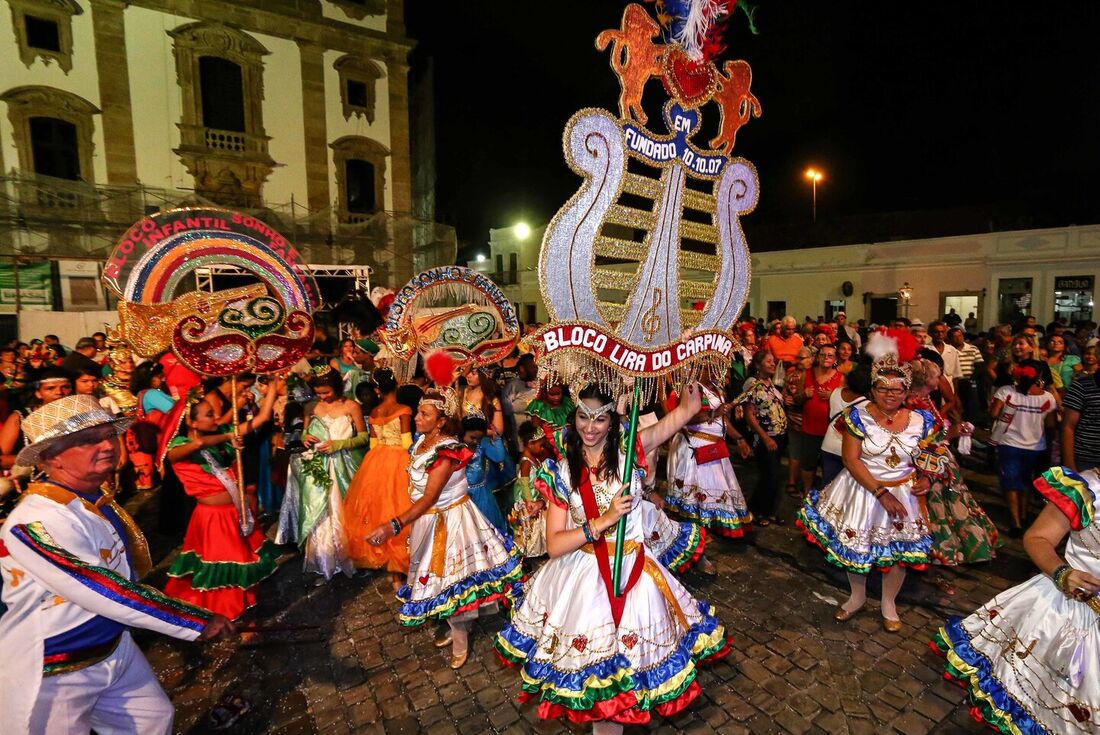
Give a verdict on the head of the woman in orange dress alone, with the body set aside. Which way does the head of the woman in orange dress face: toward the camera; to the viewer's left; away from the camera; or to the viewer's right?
away from the camera

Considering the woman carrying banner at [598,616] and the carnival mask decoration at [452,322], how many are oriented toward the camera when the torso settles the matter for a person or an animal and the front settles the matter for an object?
2

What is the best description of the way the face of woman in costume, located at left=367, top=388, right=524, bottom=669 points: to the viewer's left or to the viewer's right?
to the viewer's left

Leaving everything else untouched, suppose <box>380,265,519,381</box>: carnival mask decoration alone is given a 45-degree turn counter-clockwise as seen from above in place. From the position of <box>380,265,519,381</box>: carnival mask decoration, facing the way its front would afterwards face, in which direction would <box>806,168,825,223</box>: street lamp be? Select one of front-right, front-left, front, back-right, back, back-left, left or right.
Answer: left

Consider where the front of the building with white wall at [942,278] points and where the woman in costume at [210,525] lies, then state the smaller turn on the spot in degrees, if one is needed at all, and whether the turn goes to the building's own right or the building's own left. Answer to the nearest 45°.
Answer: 0° — it already faces them

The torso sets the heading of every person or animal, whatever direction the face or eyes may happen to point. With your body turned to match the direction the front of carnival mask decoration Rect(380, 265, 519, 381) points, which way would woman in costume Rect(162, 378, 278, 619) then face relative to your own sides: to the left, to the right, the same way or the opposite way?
to the left

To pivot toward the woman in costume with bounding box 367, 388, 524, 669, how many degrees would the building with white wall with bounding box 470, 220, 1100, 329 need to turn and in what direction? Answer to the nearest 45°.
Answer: approximately 45° to its left

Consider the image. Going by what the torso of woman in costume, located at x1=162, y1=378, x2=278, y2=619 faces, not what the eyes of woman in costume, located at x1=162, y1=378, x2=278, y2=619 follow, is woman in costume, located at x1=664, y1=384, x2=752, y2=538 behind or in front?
in front

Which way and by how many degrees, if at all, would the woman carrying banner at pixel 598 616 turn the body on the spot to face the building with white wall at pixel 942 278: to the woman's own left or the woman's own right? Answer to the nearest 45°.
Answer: approximately 135° to the woman's own left
